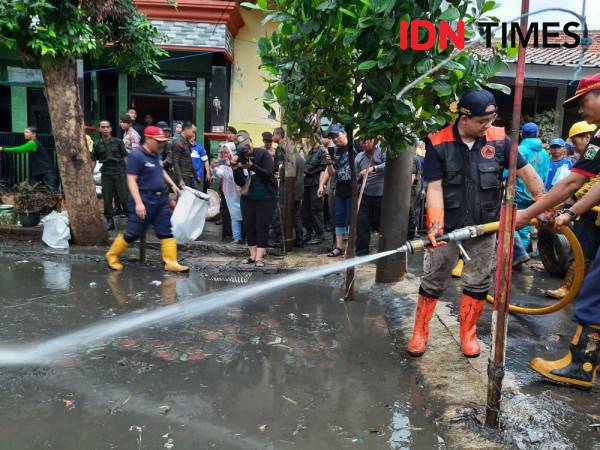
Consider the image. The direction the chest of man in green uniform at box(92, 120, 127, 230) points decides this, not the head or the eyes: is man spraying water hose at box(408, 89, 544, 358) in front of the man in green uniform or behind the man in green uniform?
in front

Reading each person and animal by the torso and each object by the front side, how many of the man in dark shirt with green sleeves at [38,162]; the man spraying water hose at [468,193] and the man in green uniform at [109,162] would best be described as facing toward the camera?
2

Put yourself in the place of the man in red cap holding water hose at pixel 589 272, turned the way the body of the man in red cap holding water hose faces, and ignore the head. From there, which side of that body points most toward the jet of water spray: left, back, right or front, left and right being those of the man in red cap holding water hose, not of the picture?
front

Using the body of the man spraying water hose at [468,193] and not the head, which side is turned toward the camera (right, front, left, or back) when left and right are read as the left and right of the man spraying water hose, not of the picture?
front

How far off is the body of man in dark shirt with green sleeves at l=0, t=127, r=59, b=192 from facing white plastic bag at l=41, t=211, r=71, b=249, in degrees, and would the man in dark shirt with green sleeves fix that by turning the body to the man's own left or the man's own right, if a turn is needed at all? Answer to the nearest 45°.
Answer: approximately 90° to the man's own left

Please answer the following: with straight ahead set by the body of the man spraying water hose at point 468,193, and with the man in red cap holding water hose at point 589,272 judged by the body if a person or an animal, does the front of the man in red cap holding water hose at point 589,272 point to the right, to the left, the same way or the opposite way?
to the right

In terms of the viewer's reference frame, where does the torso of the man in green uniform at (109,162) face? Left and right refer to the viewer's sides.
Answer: facing the viewer

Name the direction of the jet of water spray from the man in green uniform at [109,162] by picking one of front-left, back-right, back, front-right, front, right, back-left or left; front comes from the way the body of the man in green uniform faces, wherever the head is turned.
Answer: front

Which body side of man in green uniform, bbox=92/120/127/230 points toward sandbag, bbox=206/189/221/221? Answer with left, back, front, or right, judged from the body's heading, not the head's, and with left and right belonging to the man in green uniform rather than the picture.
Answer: left

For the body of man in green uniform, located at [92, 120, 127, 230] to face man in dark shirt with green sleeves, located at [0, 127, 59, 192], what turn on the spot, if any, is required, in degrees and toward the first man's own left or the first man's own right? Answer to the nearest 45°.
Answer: approximately 135° to the first man's own right

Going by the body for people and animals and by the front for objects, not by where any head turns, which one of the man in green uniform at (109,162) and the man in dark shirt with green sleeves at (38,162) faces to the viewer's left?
the man in dark shirt with green sleeves at (38,162)

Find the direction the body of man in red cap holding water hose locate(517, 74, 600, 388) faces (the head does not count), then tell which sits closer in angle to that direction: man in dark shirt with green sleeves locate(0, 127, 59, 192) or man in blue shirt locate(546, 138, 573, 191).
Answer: the man in dark shirt with green sleeves

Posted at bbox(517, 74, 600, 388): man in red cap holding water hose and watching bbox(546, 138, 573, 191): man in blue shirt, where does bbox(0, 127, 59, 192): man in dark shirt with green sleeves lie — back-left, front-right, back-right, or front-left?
front-left

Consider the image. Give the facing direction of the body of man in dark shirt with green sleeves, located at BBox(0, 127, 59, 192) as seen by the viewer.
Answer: to the viewer's left

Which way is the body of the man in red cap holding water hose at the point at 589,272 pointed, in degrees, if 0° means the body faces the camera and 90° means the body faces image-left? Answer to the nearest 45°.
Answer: approximately 90°

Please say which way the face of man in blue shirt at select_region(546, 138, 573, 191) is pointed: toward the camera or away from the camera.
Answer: toward the camera
